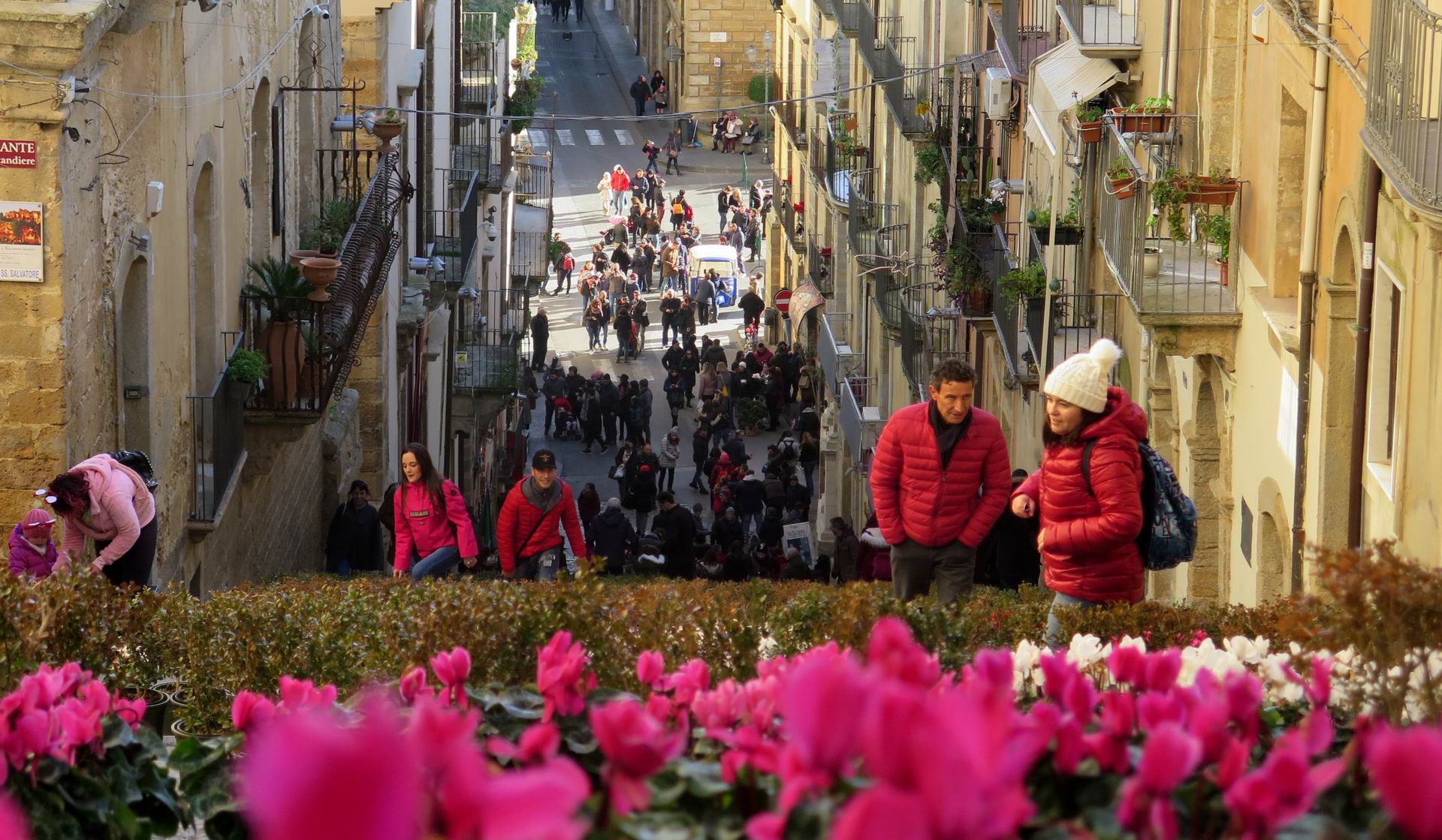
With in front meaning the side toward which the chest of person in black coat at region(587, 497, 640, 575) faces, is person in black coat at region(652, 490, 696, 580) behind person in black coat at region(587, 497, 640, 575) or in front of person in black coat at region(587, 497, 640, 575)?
in front

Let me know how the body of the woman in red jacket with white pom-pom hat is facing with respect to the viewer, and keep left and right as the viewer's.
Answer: facing the viewer and to the left of the viewer

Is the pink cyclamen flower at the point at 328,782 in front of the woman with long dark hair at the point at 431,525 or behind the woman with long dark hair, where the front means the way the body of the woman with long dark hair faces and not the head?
in front

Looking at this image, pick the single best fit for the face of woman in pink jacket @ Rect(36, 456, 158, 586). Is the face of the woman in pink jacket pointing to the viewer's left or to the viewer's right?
to the viewer's left

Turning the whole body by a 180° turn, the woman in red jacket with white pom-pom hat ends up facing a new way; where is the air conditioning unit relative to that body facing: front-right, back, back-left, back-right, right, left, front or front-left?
front-left

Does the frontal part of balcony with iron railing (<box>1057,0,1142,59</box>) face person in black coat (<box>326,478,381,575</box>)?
yes

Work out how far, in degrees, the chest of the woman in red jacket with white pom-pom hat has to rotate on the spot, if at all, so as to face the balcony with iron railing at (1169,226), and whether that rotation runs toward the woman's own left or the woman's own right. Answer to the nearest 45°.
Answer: approximately 135° to the woman's own right

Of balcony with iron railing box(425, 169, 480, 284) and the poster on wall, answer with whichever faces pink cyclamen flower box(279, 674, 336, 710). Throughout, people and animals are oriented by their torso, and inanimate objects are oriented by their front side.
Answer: the poster on wall

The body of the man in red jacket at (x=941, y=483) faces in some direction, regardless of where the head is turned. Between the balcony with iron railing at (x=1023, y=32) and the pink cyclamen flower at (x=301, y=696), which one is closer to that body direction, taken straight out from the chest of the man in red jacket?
the pink cyclamen flower

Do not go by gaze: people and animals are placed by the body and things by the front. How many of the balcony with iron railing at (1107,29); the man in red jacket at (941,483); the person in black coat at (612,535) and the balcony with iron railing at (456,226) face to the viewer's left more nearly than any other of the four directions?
1

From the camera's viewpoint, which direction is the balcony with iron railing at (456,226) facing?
to the viewer's right

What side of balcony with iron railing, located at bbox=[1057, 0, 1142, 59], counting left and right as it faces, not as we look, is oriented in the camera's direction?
left

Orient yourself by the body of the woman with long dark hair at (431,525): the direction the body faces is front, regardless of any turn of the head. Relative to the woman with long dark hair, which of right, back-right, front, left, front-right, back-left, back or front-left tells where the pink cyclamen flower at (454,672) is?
front-left

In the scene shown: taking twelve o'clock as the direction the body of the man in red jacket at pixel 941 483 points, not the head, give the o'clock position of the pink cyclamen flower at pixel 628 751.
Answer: The pink cyclamen flower is roughly at 12 o'clock from the man in red jacket.

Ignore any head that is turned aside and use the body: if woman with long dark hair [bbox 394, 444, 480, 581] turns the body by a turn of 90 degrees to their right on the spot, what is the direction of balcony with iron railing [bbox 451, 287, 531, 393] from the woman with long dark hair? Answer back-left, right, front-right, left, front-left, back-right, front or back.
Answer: front-right

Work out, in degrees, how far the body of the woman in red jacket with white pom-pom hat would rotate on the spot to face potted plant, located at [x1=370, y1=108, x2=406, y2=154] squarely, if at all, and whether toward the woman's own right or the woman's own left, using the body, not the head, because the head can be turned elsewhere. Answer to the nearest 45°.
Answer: approximately 90° to the woman's own right
